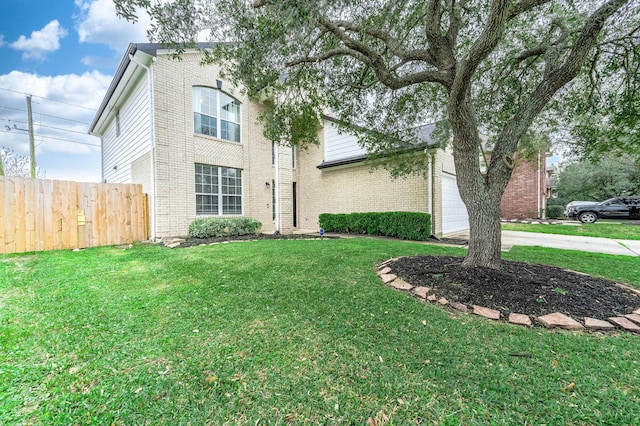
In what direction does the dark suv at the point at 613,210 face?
to the viewer's left

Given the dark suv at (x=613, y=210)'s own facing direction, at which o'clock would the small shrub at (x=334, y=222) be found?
The small shrub is roughly at 10 o'clock from the dark suv.

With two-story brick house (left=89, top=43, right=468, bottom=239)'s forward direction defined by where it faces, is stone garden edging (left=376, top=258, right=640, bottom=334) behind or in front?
in front

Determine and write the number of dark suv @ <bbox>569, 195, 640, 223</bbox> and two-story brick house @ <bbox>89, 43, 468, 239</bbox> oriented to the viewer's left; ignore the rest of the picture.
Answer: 1

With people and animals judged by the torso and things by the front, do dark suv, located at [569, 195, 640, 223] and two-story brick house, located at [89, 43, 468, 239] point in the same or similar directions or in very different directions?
very different directions

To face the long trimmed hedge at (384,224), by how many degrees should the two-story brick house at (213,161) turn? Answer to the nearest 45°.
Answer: approximately 45° to its left

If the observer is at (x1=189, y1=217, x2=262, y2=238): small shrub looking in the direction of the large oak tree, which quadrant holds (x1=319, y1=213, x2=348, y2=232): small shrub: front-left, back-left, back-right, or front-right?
front-left

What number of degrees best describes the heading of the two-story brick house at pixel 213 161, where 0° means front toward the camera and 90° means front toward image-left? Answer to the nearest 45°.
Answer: approximately 315°

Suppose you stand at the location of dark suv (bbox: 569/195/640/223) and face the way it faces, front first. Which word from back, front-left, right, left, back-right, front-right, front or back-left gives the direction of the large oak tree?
left

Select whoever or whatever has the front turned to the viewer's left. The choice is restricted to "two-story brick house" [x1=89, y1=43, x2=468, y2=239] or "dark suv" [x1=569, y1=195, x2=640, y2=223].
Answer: the dark suv

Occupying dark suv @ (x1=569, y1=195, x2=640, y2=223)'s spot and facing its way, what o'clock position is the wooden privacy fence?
The wooden privacy fence is roughly at 10 o'clock from the dark suv.

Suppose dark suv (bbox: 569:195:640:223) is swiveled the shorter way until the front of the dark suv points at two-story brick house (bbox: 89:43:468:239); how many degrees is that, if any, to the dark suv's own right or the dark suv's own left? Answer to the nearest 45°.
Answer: approximately 45° to the dark suv's own left
